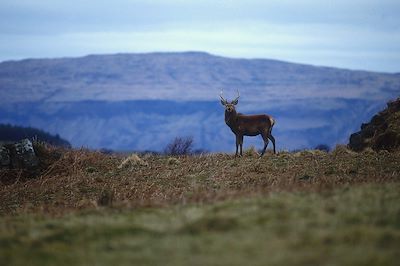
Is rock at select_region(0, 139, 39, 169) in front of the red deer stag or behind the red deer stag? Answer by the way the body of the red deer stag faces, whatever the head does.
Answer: in front

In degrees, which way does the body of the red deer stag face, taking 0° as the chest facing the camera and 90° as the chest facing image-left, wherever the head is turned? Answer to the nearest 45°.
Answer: approximately 90°

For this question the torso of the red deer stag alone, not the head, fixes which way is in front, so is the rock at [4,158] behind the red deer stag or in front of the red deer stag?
in front
